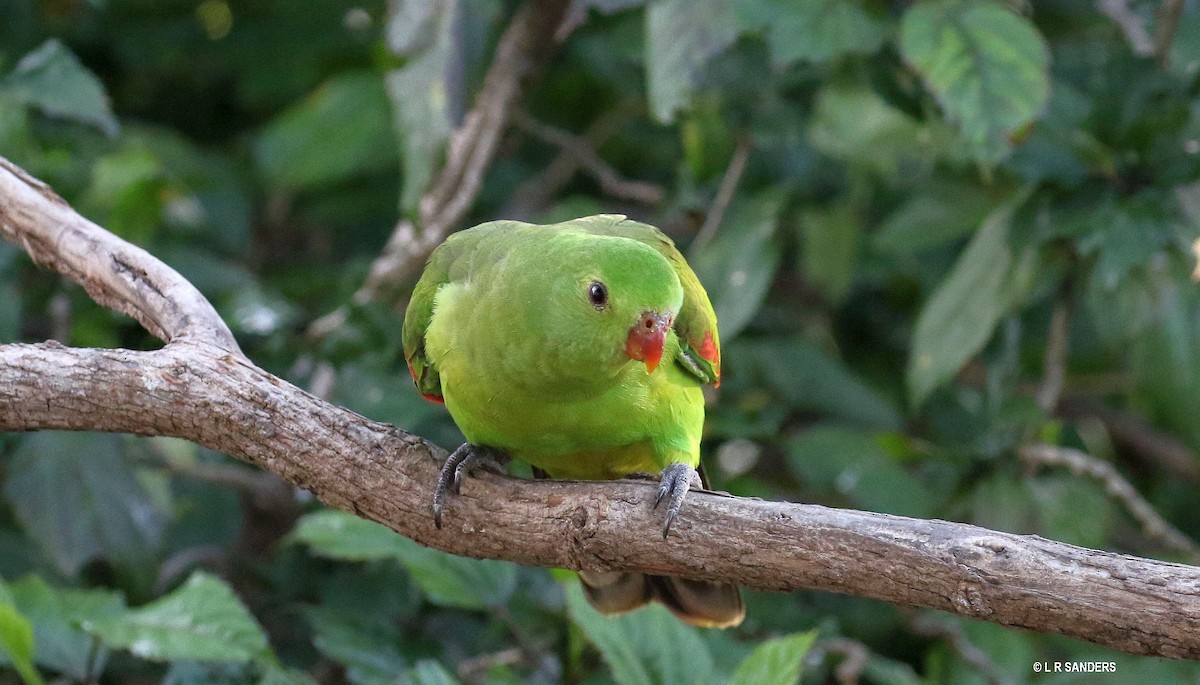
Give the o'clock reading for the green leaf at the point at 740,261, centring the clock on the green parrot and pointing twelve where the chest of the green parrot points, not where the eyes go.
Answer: The green leaf is roughly at 7 o'clock from the green parrot.

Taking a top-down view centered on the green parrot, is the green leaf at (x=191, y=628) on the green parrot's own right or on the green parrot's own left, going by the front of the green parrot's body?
on the green parrot's own right

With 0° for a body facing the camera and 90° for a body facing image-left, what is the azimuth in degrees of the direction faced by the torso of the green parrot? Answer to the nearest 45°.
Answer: approximately 0°

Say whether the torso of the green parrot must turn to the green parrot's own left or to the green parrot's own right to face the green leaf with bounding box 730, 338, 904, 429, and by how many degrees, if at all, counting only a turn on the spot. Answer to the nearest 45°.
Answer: approximately 135° to the green parrot's own left

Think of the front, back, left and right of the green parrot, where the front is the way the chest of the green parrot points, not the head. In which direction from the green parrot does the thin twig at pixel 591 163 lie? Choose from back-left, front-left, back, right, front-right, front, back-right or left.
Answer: back

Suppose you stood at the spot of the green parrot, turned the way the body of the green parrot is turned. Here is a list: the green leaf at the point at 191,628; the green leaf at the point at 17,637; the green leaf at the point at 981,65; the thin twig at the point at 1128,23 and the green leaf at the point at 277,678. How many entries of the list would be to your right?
3

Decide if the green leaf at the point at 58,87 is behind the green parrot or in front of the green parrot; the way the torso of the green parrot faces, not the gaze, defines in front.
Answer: behind

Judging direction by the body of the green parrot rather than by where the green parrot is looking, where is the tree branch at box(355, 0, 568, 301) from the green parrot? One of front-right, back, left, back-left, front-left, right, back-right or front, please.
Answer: back

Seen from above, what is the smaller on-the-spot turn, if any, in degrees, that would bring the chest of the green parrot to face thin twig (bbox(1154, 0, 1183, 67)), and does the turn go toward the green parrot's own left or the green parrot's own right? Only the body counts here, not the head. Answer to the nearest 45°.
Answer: approximately 135° to the green parrot's own left

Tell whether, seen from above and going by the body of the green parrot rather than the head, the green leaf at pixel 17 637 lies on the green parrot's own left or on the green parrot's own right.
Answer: on the green parrot's own right

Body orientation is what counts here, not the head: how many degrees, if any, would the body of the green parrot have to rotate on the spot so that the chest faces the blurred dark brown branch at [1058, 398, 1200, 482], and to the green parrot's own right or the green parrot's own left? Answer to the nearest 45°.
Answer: approximately 135° to the green parrot's own left

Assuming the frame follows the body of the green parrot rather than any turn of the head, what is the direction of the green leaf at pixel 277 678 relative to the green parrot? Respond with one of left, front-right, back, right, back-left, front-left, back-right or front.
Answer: right
